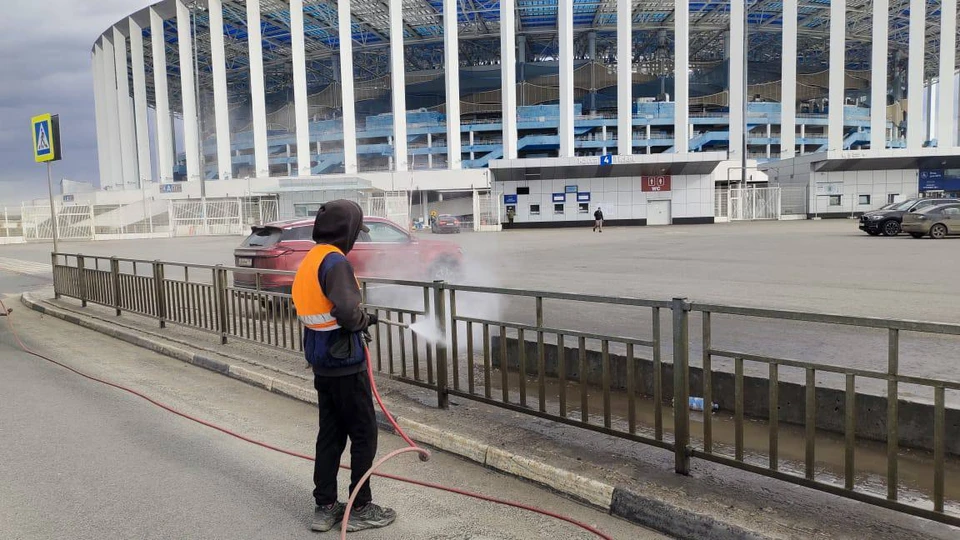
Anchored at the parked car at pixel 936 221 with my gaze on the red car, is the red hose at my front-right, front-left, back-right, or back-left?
front-left

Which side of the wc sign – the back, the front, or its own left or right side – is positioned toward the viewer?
front

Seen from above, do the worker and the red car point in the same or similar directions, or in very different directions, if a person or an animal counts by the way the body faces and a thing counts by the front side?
same or similar directions

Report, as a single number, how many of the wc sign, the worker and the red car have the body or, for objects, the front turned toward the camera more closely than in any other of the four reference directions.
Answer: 1

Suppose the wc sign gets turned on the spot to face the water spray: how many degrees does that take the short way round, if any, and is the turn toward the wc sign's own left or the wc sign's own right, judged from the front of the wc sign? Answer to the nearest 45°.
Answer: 0° — it already faces it

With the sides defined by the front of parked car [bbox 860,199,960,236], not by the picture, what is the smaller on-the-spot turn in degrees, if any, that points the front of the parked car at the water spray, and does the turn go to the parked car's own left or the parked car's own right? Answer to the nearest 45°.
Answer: approximately 45° to the parked car's own left

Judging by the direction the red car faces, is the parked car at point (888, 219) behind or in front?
in front

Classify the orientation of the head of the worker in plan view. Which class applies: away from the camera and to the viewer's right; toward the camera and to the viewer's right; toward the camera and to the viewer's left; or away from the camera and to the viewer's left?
away from the camera and to the viewer's right

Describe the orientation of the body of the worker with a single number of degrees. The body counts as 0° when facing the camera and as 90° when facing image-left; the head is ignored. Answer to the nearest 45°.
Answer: approximately 225°

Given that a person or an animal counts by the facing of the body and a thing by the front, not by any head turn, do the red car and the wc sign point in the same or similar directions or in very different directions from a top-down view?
very different directions

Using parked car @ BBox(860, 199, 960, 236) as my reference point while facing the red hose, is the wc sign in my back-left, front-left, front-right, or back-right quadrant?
back-right

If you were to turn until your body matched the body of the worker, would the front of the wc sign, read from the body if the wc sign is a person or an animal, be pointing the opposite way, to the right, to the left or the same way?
the opposite way

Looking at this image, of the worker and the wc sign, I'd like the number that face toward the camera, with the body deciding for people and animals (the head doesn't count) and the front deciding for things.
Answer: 1

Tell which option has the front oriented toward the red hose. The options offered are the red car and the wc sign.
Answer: the wc sign

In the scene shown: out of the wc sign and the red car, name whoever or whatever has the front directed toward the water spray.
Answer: the wc sign

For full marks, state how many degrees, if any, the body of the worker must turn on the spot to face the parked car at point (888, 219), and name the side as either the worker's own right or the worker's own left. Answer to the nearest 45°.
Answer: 0° — they already face it

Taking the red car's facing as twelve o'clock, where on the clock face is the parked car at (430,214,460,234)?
The parked car is roughly at 11 o'clock from the red car.

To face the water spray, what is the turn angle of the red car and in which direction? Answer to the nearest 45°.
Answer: approximately 135° to its right

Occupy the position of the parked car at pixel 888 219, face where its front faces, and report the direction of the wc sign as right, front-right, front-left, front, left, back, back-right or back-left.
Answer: right

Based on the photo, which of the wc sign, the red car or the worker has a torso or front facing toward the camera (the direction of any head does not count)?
the wc sign
